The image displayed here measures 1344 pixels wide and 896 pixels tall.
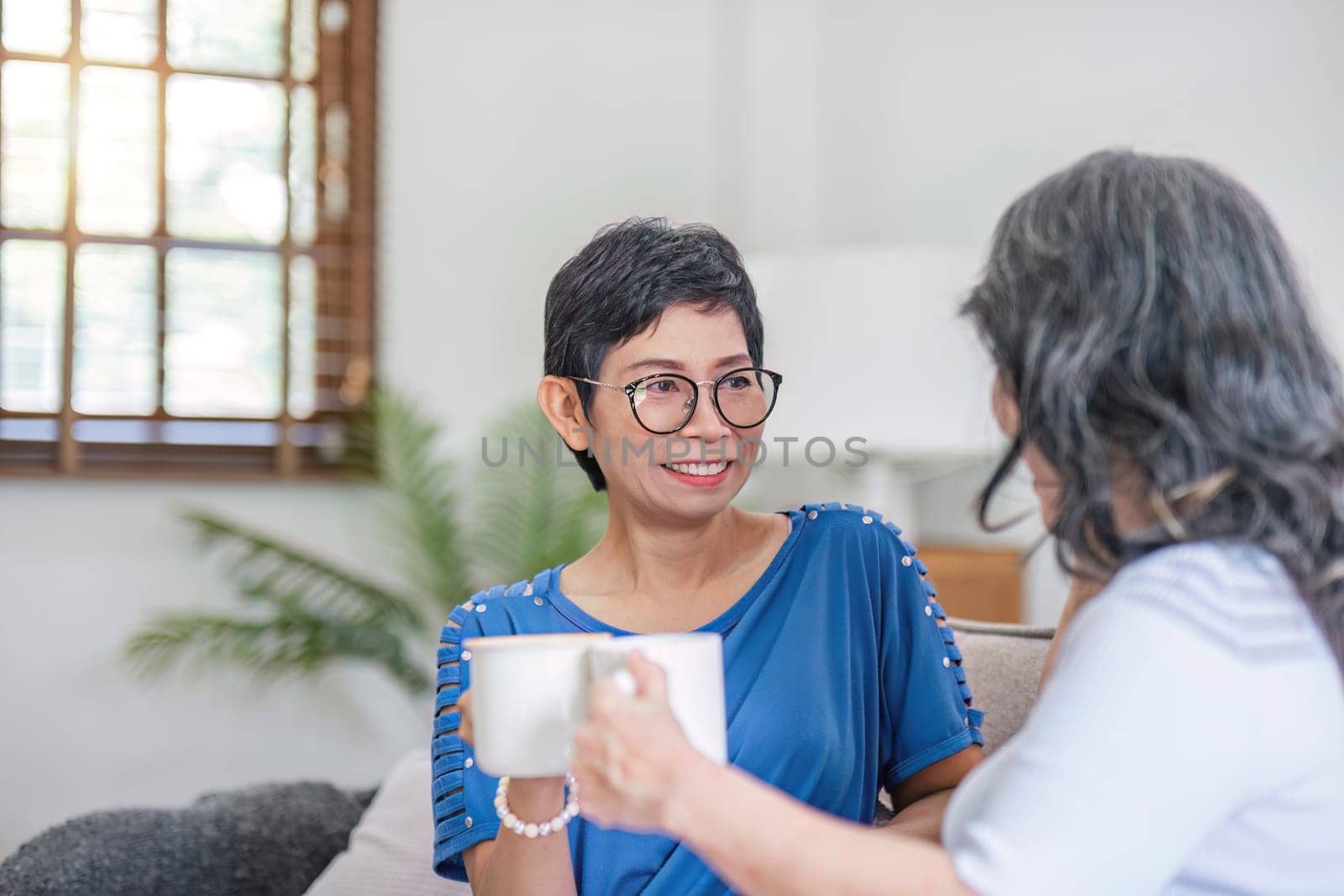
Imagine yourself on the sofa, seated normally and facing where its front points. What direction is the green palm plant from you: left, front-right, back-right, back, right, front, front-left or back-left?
back

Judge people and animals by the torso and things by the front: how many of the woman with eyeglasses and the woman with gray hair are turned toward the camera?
1

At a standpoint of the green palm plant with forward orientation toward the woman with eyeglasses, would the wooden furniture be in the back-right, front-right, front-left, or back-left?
front-left

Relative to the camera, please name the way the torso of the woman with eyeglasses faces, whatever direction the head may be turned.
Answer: toward the camera

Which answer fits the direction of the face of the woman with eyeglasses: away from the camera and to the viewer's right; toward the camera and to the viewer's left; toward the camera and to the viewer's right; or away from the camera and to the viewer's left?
toward the camera and to the viewer's right

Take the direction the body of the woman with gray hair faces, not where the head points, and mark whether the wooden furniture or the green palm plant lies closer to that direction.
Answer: the green palm plant

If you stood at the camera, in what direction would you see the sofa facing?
facing the viewer

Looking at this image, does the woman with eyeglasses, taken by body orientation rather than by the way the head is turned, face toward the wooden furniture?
no

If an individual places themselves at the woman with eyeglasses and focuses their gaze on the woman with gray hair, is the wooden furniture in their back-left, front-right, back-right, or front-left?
back-left

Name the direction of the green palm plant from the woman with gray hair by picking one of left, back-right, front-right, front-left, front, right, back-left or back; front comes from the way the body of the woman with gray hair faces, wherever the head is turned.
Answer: front

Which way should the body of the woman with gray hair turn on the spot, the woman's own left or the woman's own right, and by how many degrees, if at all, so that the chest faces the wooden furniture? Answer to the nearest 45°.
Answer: approximately 45° to the woman's own right

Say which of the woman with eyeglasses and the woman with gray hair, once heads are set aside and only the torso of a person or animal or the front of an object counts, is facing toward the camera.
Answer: the woman with eyeglasses

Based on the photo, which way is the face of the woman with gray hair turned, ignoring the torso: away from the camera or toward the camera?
away from the camera

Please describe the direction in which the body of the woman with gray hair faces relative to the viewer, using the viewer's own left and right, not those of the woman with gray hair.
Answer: facing away from the viewer and to the left of the viewer

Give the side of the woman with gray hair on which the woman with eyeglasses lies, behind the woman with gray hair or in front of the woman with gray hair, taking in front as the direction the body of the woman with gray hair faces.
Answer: in front
